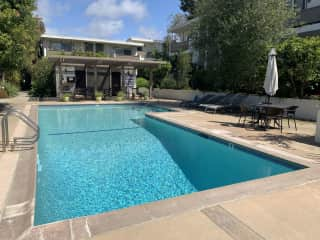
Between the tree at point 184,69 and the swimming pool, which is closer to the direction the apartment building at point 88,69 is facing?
the swimming pool

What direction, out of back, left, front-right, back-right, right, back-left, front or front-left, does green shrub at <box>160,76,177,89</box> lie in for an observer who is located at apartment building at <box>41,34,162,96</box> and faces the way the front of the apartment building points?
left

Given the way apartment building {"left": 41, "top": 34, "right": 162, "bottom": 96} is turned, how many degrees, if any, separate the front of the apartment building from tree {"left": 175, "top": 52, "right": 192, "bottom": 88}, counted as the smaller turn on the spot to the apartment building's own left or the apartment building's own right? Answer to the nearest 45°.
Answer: approximately 90° to the apartment building's own left

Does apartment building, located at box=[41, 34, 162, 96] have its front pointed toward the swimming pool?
yes

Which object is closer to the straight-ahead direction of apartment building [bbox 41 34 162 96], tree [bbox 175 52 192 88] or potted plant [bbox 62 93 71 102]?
the potted plant

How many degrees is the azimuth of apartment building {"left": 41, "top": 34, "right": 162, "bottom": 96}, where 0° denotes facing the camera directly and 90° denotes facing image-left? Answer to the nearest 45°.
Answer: approximately 0°

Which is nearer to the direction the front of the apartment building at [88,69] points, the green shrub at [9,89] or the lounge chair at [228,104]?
the lounge chair
